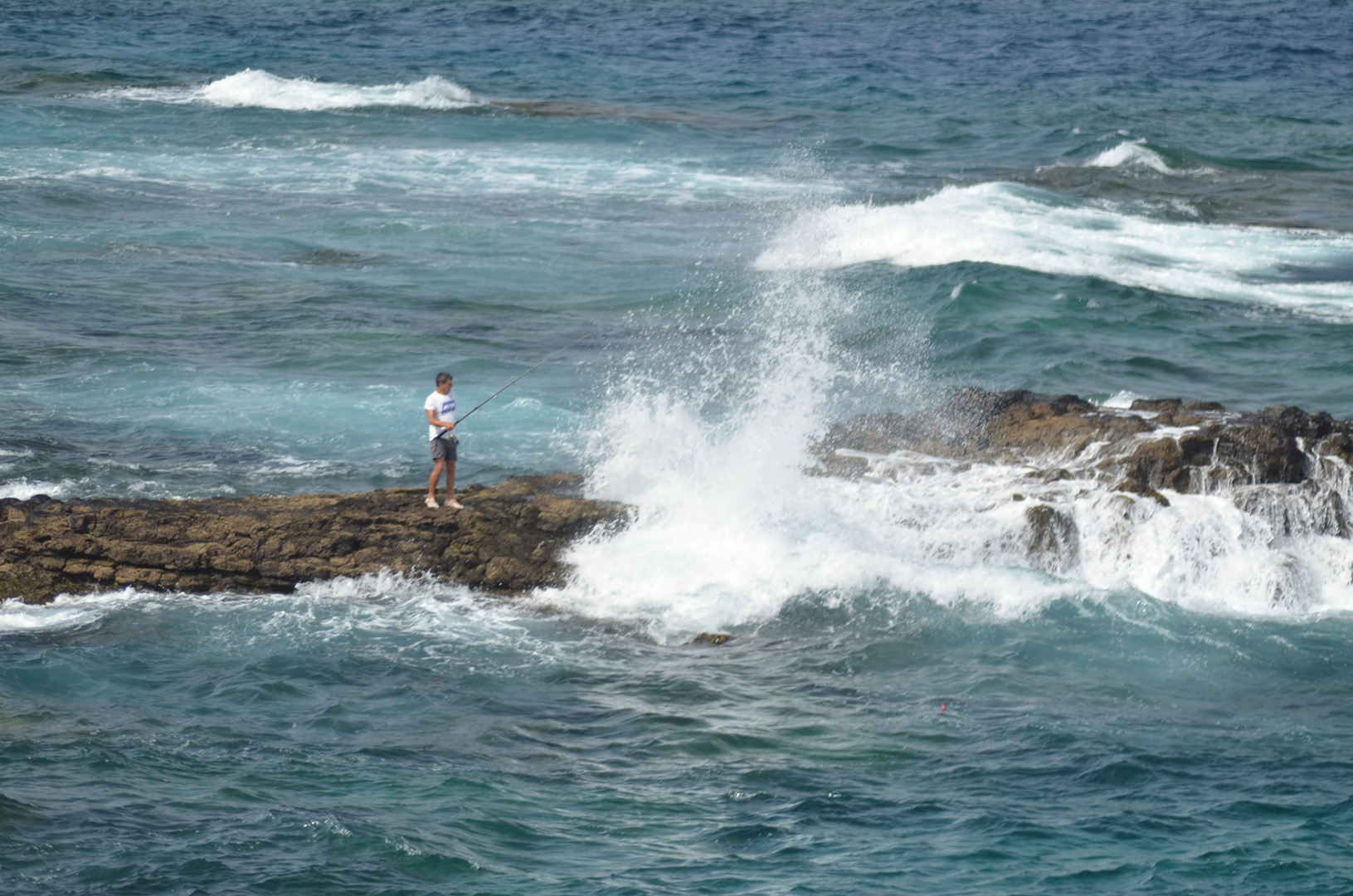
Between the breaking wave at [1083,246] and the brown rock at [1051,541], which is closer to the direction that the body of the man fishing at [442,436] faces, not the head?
the brown rock

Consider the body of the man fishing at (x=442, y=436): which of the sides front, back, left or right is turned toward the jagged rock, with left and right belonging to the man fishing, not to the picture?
front

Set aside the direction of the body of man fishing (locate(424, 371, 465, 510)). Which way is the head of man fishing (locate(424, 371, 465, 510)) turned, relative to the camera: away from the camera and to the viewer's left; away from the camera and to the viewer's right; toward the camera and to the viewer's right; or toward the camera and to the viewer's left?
toward the camera and to the viewer's right

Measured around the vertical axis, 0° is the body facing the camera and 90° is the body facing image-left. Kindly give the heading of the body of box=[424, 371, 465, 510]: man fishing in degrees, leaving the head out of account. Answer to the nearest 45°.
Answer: approximately 315°

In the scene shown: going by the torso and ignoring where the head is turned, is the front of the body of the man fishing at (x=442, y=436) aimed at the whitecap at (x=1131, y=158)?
no

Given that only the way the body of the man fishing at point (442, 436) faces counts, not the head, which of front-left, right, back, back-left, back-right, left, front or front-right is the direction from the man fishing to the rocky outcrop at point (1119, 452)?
front-left

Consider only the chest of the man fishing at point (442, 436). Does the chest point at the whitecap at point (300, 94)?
no

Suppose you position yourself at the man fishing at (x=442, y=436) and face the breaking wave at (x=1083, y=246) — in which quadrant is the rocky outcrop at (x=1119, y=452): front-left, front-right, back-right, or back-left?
front-right

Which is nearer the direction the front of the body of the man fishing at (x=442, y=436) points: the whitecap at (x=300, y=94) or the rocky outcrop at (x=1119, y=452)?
the rocky outcrop

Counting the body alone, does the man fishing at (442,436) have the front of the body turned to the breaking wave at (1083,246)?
no
